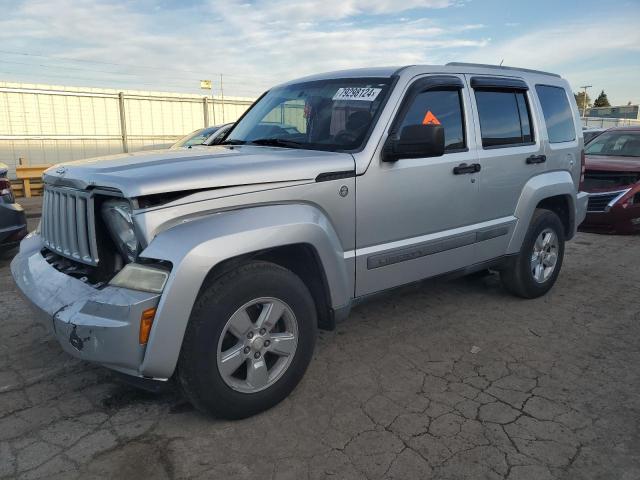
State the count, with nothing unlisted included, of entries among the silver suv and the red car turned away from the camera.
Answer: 0

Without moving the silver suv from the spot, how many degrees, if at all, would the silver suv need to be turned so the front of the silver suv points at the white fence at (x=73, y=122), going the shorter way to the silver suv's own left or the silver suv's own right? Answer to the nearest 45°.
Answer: approximately 90° to the silver suv's own right

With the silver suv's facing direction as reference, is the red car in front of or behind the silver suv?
behind

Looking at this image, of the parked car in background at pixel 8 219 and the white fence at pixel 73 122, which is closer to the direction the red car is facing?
the parked car in background

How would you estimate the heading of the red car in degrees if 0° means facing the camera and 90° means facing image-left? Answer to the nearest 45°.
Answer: approximately 45°

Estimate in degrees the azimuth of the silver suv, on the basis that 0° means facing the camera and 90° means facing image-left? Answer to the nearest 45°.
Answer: approximately 45°

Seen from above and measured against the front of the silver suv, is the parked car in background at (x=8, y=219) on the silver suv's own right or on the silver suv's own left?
on the silver suv's own right

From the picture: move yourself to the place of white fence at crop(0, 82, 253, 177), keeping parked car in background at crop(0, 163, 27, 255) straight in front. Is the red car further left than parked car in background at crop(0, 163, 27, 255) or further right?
left

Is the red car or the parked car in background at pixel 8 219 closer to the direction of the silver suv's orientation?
the parked car in background

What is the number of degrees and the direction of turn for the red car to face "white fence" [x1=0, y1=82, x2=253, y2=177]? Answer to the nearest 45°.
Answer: approximately 45° to its right
